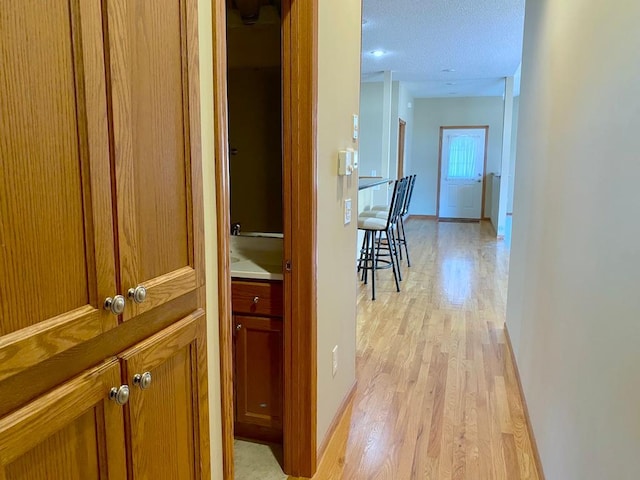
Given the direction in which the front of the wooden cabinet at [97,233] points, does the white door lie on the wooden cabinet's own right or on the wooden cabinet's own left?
on the wooden cabinet's own left

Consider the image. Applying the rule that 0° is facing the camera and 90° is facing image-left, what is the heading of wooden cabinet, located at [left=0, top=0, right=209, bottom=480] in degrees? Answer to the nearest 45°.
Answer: approximately 315°

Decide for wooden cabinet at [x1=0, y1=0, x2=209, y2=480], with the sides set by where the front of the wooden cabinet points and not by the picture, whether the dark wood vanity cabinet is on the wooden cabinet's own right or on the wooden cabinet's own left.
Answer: on the wooden cabinet's own left
